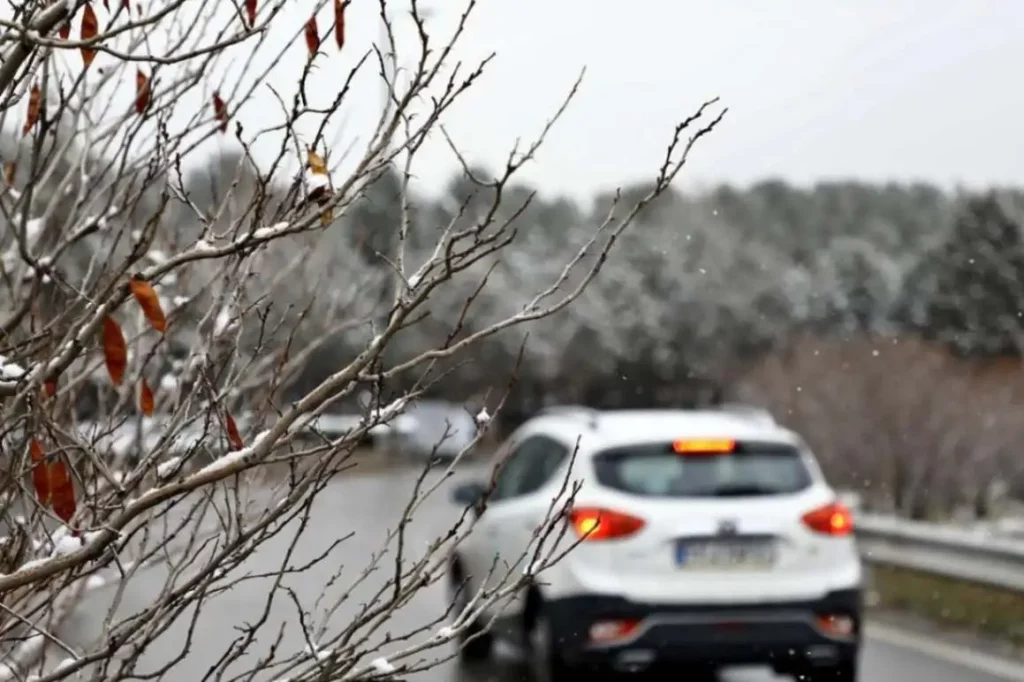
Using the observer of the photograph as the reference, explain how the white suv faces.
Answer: facing away from the viewer and to the left of the viewer

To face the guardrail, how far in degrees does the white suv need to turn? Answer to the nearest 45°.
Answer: approximately 90° to its right
